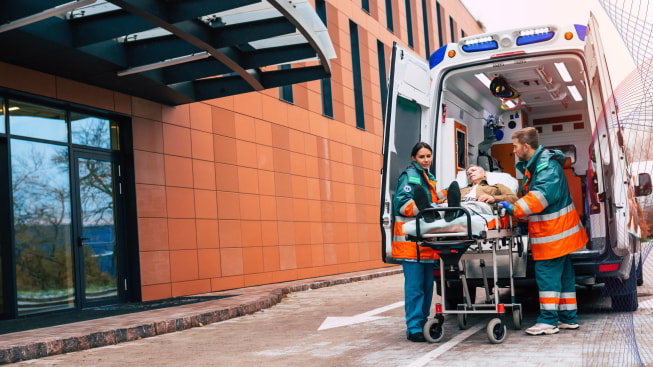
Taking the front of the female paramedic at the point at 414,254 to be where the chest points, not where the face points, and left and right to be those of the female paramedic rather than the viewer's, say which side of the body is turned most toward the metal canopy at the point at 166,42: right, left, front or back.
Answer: back

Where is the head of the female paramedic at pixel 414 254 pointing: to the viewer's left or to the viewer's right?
to the viewer's right

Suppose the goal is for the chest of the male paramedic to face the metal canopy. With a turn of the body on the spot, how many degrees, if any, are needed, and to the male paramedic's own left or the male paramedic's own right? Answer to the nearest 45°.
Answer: approximately 45° to the male paramedic's own right

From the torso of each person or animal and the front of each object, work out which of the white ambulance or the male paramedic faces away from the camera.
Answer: the white ambulance

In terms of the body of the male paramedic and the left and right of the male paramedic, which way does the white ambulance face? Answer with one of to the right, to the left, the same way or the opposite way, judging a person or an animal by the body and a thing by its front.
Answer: to the right

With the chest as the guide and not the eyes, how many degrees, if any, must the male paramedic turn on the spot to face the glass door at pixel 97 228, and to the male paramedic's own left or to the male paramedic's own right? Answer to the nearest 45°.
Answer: approximately 45° to the male paramedic's own right

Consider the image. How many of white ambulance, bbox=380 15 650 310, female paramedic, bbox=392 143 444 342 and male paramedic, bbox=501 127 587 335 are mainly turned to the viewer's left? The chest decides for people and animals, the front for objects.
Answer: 1

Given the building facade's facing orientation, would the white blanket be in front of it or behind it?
in front

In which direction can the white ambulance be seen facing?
away from the camera

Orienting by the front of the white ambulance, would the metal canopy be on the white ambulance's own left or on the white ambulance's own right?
on the white ambulance's own left

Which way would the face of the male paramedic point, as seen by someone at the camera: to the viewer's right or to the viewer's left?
to the viewer's left

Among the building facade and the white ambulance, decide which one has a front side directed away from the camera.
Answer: the white ambulance

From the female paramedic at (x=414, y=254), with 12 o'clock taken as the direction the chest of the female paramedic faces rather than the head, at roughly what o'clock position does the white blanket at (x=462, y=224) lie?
The white blanket is roughly at 12 o'clock from the female paramedic.

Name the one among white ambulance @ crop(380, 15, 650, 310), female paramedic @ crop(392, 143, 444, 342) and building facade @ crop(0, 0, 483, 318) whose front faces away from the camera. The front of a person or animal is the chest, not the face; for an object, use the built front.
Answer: the white ambulance

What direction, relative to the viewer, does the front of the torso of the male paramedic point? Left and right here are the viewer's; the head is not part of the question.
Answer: facing to the left of the viewer

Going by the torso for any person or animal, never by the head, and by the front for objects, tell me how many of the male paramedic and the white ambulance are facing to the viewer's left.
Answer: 1

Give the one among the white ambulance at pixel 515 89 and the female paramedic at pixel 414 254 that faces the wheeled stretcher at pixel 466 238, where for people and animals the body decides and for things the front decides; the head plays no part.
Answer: the female paramedic

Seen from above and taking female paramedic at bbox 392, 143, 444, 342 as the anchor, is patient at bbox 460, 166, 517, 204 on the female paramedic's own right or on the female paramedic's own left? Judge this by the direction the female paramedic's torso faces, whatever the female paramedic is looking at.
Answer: on the female paramedic's own left
